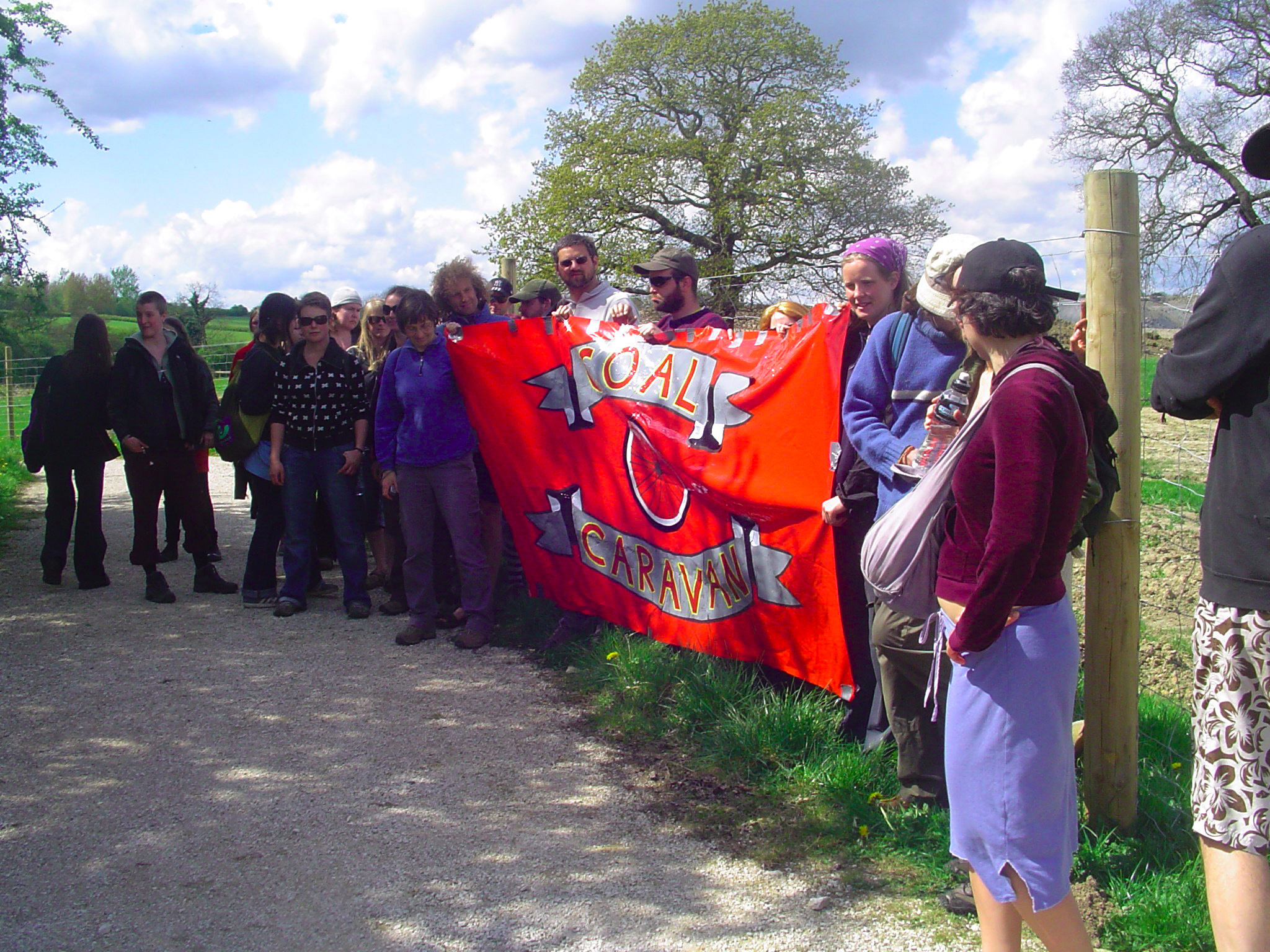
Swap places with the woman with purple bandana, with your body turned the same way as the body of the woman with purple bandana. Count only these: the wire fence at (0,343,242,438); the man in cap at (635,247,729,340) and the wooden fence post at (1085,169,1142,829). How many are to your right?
2

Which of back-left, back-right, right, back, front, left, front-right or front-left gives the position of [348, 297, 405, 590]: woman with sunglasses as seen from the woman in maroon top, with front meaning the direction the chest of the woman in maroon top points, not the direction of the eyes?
front-right

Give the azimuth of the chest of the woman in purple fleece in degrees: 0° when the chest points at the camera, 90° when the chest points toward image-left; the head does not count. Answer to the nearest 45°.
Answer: approximately 0°

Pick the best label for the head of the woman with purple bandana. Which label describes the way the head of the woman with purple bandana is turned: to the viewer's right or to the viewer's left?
to the viewer's left

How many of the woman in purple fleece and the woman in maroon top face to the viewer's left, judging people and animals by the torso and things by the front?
1

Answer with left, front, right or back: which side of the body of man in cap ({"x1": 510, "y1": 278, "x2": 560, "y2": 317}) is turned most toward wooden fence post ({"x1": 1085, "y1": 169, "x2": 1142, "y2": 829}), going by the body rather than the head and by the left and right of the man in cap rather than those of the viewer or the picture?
left
